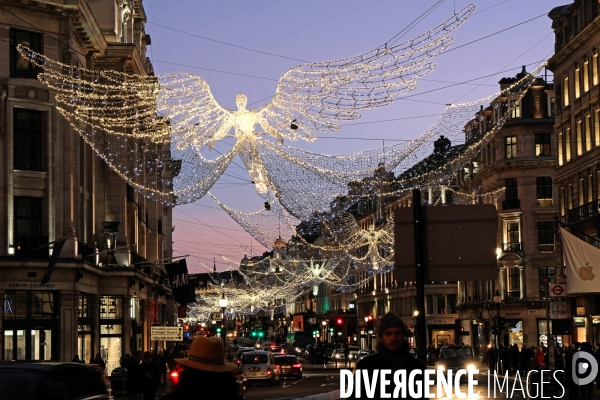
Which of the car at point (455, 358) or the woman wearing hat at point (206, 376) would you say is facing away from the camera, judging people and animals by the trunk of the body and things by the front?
the woman wearing hat

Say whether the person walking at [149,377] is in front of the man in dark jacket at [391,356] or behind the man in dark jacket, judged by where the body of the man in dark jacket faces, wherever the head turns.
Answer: behind

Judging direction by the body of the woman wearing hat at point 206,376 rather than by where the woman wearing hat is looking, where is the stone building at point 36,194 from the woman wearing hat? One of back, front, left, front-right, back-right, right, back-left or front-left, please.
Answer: front

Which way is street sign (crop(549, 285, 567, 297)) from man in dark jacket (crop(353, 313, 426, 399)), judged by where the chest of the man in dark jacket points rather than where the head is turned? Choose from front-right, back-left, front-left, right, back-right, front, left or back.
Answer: back

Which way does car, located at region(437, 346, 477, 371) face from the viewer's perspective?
toward the camera

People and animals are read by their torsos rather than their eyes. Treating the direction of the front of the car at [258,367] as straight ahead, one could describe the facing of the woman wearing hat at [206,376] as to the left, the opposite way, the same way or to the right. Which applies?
the same way

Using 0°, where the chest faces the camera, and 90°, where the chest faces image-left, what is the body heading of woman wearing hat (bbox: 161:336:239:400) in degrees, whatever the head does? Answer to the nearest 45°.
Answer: approximately 180°

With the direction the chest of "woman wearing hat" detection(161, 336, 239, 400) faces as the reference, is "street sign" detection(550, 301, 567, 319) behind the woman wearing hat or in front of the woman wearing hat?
in front

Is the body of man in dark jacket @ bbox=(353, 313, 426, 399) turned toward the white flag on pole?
no

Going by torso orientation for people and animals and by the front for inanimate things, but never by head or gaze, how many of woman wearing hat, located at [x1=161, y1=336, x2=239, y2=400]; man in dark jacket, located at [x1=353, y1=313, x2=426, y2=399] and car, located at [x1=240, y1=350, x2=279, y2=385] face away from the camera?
2

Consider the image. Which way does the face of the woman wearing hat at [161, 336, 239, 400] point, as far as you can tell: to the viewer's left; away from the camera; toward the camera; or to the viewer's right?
away from the camera

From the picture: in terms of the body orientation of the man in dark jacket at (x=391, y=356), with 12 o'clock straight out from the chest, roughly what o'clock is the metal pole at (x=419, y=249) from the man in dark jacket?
The metal pole is roughly at 6 o'clock from the man in dark jacket.

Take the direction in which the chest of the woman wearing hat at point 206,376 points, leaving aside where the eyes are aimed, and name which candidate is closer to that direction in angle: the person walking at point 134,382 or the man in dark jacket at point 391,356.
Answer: the person walking

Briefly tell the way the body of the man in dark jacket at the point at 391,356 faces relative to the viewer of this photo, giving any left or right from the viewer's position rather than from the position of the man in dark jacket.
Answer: facing the viewer

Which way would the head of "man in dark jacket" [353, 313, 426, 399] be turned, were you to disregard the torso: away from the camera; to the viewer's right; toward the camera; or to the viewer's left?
toward the camera

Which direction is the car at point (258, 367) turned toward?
away from the camera
